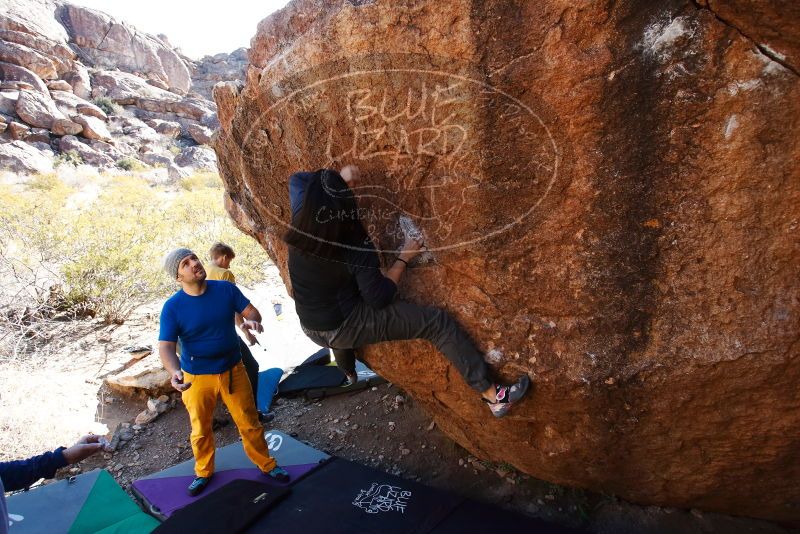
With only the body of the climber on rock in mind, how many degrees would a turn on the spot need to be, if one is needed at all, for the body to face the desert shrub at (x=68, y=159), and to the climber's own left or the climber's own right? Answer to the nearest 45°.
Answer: approximately 90° to the climber's own left

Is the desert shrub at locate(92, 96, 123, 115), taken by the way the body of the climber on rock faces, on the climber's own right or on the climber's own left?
on the climber's own left

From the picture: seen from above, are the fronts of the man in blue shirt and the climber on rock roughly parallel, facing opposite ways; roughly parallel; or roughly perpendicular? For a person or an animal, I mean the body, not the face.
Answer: roughly perpendicular

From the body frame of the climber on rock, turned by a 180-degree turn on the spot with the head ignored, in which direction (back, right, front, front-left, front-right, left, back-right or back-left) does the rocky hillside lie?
right

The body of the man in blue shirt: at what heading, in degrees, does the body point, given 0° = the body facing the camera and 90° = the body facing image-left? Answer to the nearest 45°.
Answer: approximately 315°

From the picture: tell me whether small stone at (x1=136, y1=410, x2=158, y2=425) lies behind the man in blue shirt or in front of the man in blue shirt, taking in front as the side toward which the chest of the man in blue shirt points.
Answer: behind

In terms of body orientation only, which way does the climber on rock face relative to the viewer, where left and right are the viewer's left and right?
facing away from the viewer and to the right of the viewer
